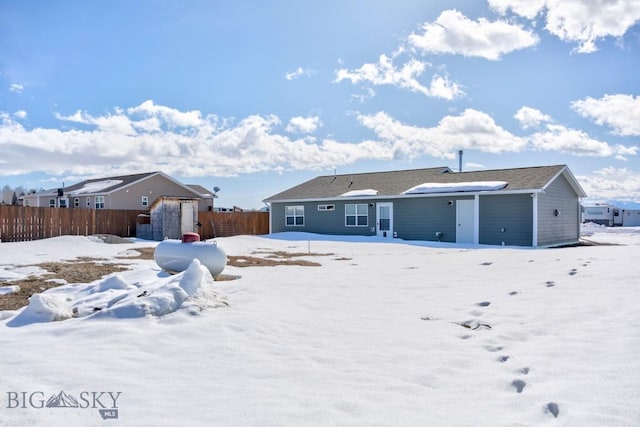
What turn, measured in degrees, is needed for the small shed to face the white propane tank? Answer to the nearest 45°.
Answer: approximately 45° to its right

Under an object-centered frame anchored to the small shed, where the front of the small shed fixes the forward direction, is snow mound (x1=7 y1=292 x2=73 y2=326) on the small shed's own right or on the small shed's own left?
on the small shed's own right

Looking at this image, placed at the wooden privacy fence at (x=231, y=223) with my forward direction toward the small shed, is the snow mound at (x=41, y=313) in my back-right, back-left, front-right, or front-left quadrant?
front-left

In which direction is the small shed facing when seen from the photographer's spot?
facing the viewer and to the right of the viewer

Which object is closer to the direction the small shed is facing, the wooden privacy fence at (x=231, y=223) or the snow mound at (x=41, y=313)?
the snow mound

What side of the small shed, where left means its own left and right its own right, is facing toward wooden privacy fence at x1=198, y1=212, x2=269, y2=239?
left

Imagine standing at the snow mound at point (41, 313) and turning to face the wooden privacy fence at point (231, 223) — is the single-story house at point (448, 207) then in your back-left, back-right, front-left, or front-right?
front-right

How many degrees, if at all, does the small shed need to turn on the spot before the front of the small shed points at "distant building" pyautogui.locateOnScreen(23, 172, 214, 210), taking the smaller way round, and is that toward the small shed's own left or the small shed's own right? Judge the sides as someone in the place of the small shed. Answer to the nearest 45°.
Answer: approximately 135° to the small shed's own left

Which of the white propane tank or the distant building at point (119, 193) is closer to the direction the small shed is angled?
the white propane tank

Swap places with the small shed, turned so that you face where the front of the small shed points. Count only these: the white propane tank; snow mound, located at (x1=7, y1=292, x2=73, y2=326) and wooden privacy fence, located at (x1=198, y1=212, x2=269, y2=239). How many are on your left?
1
